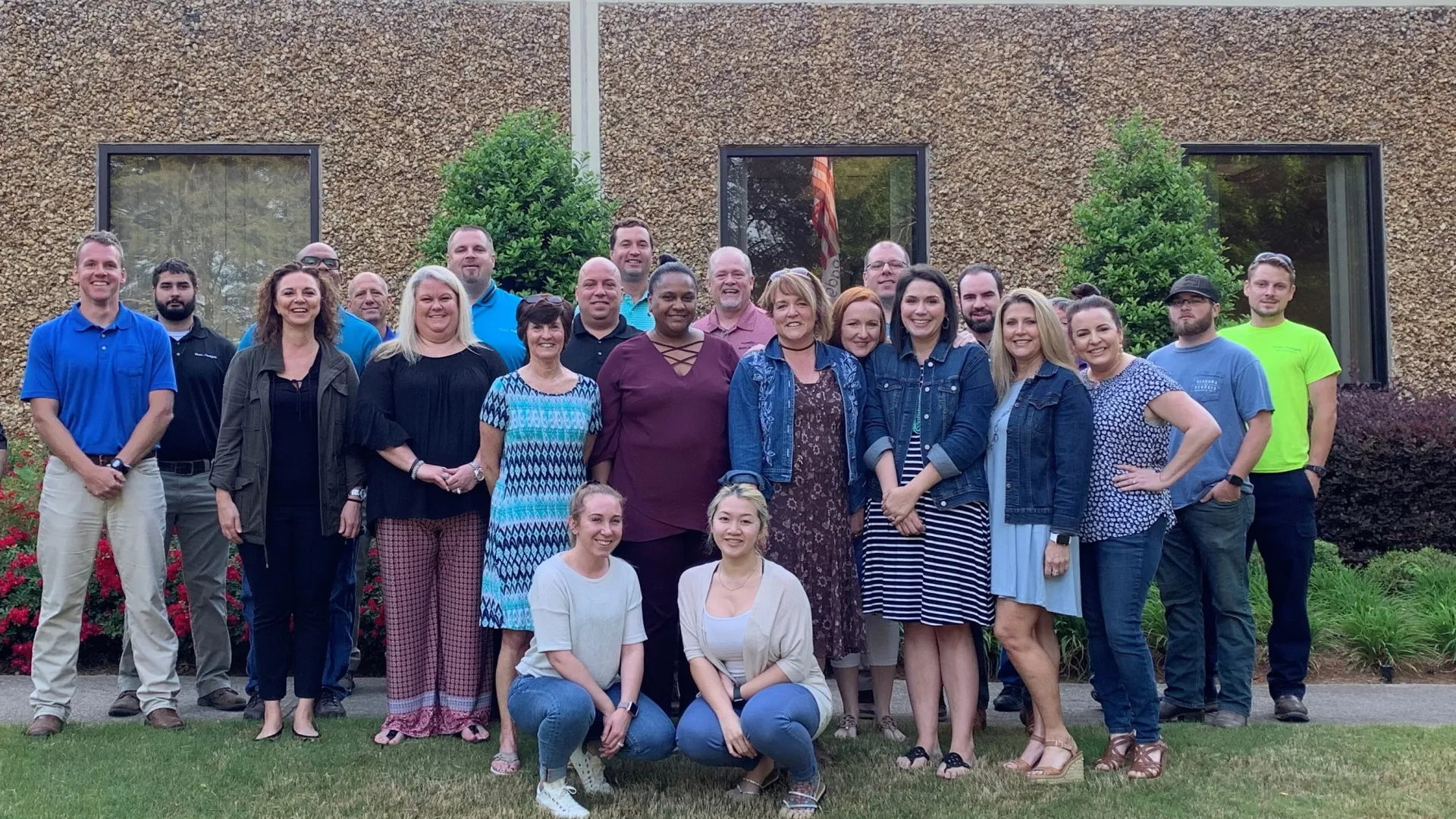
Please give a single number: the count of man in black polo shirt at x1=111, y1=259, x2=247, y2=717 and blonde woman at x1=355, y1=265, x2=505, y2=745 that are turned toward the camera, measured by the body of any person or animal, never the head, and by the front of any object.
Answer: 2

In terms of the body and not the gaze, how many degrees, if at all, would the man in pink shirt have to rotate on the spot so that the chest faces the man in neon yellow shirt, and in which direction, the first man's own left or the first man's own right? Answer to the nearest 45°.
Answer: approximately 90° to the first man's own left

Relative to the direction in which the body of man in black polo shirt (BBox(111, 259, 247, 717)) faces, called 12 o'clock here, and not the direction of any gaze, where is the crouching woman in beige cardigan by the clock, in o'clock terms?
The crouching woman in beige cardigan is roughly at 11 o'clock from the man in black polo shirt.

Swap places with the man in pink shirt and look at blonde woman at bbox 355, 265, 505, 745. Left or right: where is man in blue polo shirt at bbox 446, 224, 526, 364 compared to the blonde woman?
right

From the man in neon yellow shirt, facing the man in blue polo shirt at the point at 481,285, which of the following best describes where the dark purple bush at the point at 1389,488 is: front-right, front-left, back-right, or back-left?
back-right

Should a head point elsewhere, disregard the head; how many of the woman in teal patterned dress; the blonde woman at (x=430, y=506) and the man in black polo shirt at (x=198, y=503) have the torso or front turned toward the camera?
3

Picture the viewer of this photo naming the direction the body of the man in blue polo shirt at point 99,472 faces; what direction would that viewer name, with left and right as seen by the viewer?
facing the viewer

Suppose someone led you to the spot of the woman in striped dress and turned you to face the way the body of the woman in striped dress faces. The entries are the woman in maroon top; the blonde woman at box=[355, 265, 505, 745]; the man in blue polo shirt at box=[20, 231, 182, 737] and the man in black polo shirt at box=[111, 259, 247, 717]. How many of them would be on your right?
4

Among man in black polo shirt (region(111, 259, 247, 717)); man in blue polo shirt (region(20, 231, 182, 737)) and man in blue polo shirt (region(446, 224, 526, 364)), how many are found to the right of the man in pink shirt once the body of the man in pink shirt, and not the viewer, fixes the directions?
3

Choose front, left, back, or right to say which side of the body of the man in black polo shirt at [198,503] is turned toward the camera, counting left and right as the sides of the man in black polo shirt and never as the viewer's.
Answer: front
